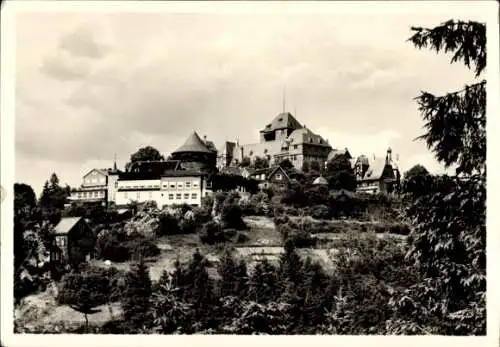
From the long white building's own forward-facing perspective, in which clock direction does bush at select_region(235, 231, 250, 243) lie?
The bush is roughly at 10 o'clock from the long white building.

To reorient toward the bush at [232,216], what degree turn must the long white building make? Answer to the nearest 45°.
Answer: approximately 90° to its left

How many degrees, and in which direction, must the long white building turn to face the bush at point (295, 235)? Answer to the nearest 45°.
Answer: approximately 45° to its left

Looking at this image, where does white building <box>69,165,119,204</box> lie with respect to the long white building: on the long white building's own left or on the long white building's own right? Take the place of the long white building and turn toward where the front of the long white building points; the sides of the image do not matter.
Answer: on the long white building's own right

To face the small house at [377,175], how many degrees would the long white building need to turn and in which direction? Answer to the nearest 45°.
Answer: approximately 90° to its left

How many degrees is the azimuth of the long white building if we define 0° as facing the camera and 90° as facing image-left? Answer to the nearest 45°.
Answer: approximately 0°
